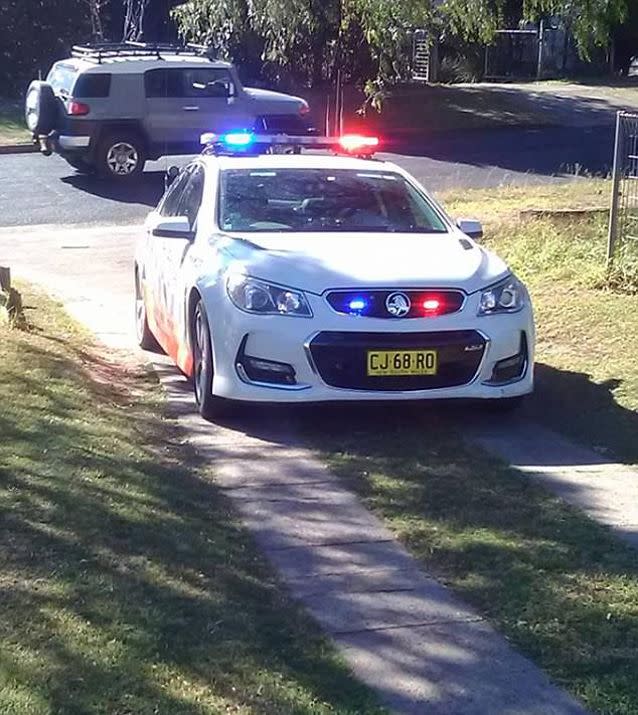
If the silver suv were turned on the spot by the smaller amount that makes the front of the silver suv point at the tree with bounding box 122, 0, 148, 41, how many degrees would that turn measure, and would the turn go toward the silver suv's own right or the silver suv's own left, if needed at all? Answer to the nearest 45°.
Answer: approximately 45° to the silver suv's own left

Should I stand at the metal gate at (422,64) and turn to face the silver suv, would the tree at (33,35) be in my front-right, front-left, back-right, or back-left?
front-right

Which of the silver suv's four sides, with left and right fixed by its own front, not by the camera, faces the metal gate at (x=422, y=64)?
front

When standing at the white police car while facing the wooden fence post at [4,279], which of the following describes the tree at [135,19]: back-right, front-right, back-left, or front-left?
front-right

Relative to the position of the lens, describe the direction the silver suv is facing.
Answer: facing away from the viewer and to the right of the viewer
